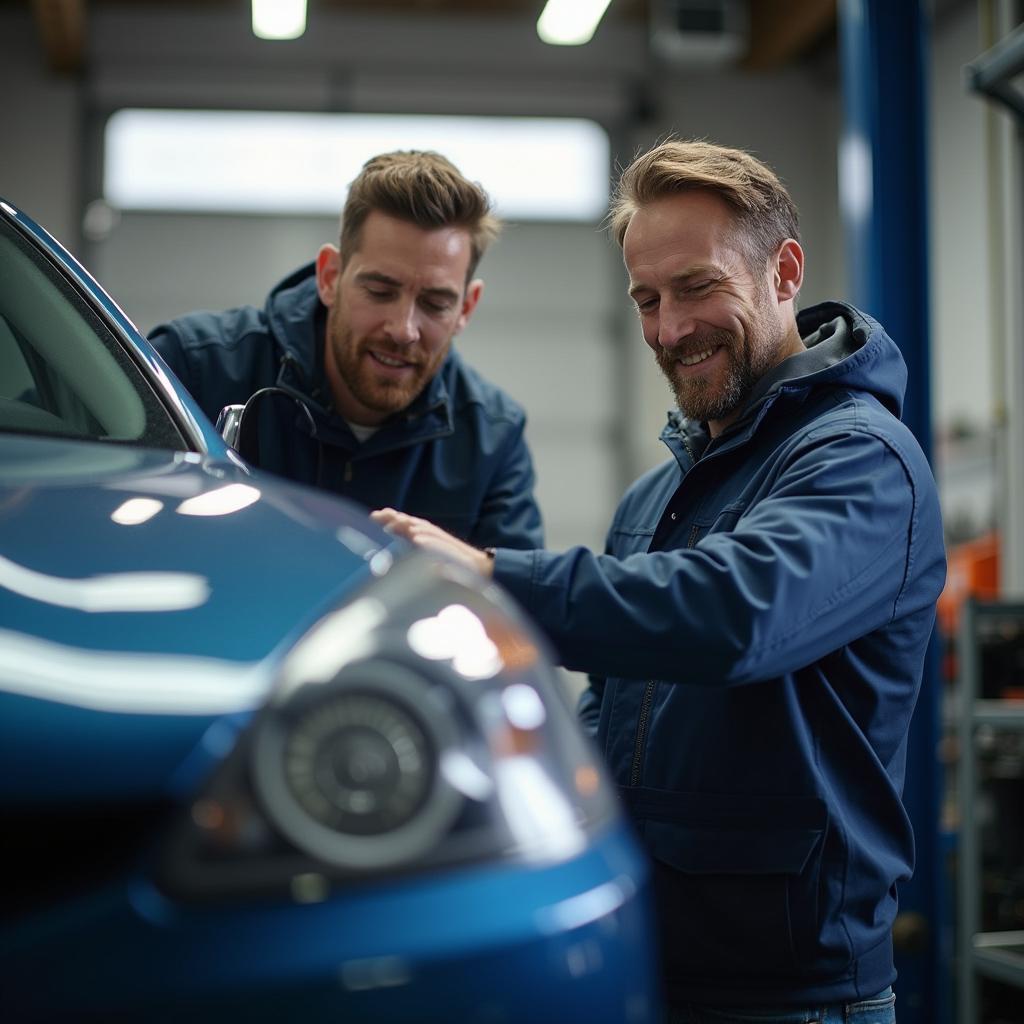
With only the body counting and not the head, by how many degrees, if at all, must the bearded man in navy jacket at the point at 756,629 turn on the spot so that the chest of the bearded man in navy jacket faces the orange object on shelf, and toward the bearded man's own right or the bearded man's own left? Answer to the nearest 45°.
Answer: approximately 135° to the bearded man's own right

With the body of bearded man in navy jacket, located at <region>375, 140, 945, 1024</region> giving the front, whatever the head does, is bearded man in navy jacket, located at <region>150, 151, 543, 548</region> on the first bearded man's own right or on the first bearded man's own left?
on the first bearded man's own right

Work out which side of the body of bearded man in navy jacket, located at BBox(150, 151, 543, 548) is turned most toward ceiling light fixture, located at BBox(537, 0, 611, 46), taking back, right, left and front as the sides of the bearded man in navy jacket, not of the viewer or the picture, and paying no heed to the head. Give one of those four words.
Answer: back

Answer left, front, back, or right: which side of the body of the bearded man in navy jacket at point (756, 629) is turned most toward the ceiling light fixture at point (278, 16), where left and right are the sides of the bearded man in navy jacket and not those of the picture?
right

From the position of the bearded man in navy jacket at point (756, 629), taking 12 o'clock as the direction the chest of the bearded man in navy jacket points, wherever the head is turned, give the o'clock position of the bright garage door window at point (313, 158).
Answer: The bright garage door window is roughly at 4 o'clock from the bearded man in navy jacket.

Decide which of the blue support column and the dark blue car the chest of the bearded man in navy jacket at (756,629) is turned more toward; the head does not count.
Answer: the dark blue car

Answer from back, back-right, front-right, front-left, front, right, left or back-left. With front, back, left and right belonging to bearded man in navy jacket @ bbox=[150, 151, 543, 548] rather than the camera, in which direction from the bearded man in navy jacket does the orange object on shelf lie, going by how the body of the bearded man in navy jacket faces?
back-left

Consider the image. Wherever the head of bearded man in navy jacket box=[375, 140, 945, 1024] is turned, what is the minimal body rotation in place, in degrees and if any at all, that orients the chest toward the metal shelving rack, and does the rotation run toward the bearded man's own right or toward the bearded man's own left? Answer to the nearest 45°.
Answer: approximately 135° to the bearded man's own right

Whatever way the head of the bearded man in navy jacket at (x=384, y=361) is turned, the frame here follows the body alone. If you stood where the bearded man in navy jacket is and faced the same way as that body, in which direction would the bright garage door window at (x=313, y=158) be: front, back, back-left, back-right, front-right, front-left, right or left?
back

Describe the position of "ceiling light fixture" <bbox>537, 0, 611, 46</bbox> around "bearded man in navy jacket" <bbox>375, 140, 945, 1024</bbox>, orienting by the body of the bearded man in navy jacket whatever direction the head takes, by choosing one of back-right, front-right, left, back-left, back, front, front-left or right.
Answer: back-right

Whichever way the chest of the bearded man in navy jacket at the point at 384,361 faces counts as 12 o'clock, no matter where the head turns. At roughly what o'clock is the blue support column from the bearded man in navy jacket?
The blue support column is roughly at 8 o'clock from the bearded man in navy jacket.
